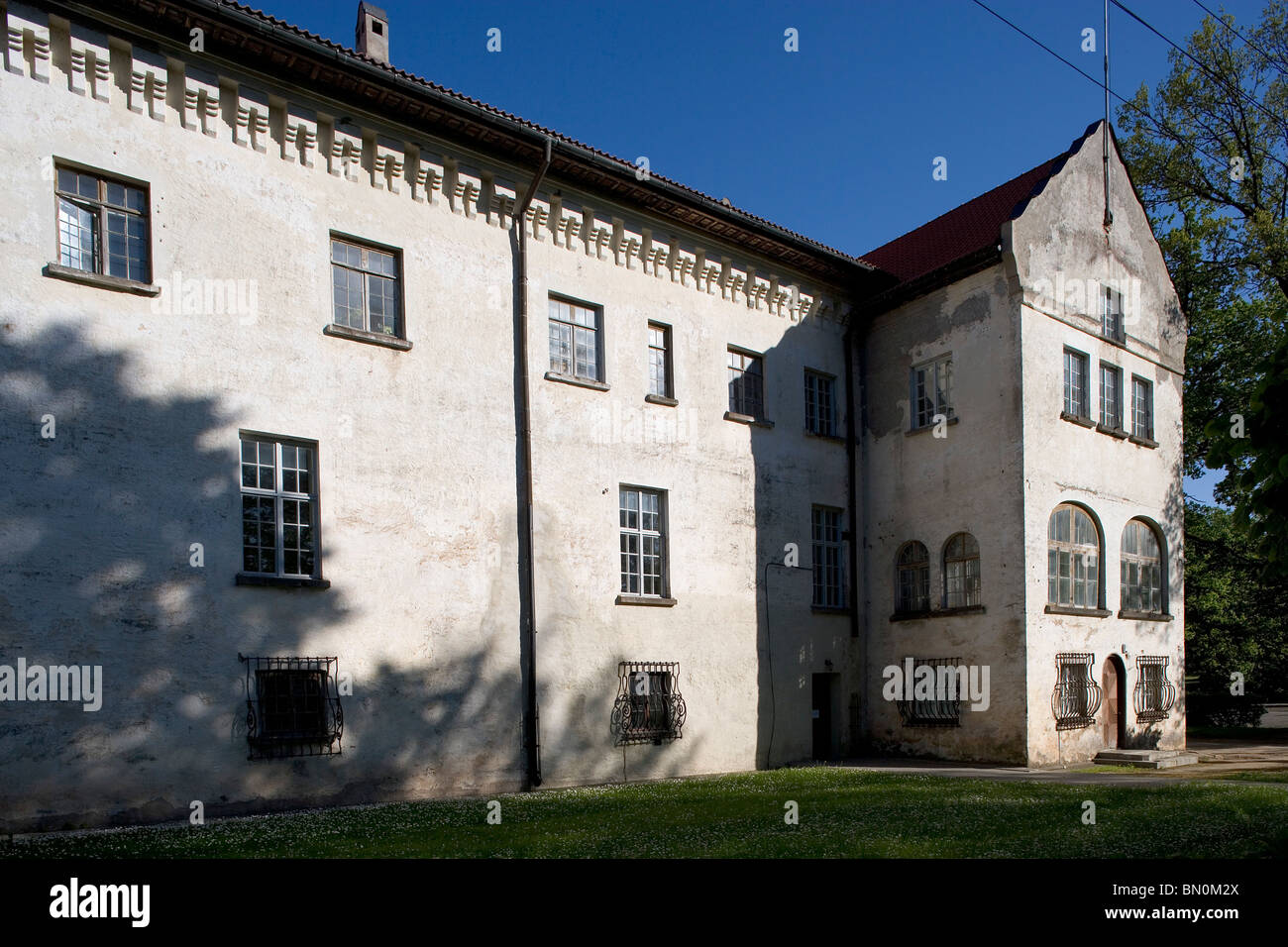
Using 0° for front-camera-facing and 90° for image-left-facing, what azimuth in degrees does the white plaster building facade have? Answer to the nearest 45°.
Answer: approximately 315°
